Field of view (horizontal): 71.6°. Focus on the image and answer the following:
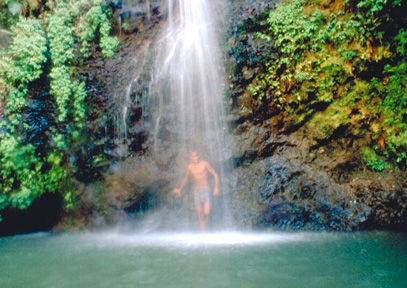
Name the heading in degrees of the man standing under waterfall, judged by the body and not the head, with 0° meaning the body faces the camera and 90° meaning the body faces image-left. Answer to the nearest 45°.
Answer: approximately 0°
